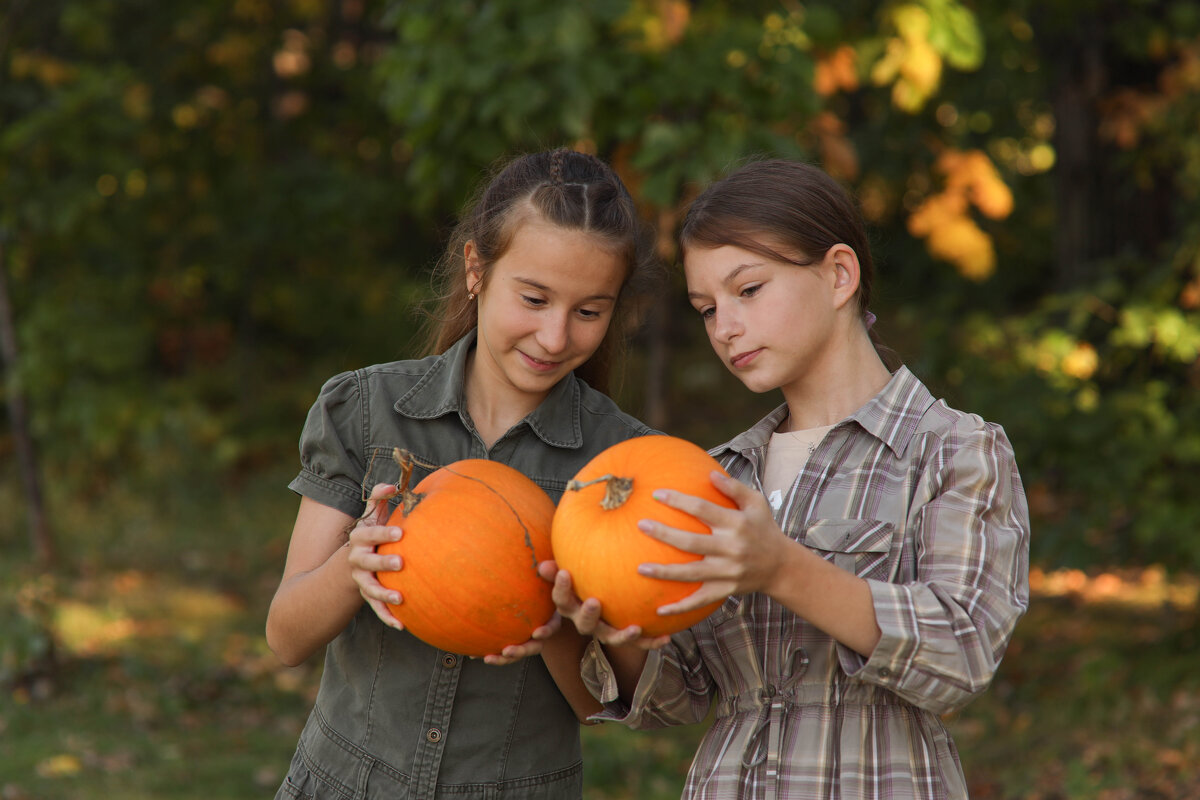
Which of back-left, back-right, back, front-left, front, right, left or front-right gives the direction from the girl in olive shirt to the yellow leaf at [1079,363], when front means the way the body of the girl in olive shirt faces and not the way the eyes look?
back-left

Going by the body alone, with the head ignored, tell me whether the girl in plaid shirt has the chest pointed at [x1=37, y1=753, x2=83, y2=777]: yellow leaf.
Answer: no

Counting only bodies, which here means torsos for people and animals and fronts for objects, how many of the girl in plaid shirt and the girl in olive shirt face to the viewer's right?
0

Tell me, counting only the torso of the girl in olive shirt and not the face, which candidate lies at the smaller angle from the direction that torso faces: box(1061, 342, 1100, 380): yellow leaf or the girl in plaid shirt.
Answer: the girl in plaid shirt

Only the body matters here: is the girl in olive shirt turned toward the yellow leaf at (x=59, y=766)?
no

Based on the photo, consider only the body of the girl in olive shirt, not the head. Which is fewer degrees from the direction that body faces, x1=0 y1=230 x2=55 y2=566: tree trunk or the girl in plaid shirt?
the girl in plaid shirt

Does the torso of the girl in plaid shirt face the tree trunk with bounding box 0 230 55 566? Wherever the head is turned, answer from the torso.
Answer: no

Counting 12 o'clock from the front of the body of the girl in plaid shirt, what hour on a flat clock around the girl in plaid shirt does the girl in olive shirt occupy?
The girl in olive shirt is roughly at 2 o'clock from the girl in plaid shirt.

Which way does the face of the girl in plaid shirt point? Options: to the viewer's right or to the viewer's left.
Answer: to the viewer's left

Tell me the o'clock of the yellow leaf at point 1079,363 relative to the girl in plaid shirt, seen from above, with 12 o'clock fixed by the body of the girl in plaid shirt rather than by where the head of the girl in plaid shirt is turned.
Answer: The yellow leaf is roughly at 5 o'clock from the girl in plaid shirt.

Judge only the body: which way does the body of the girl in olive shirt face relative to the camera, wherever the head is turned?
toward the camera

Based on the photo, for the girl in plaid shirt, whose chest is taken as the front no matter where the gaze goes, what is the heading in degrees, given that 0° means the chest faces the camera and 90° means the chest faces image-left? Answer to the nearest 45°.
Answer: approximately 45°

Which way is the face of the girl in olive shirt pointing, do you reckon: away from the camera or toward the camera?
toward the camera
